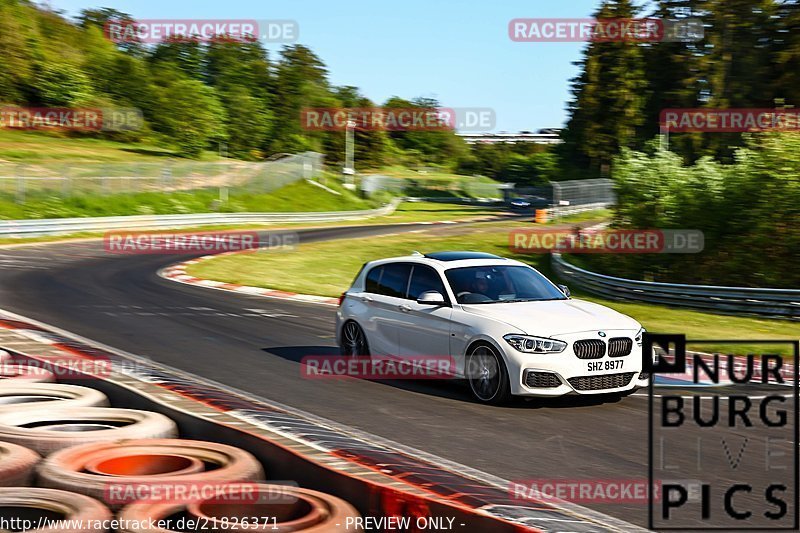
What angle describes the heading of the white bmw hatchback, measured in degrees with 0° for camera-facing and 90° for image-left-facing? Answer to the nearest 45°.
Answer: approximately 315°

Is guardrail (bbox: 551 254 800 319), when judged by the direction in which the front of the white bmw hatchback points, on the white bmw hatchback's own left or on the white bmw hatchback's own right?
on the white bmw hatchback's own left
